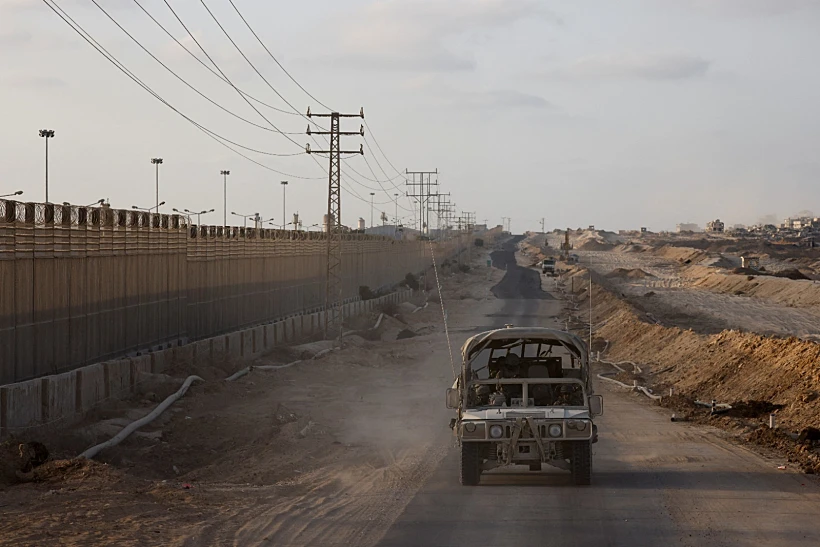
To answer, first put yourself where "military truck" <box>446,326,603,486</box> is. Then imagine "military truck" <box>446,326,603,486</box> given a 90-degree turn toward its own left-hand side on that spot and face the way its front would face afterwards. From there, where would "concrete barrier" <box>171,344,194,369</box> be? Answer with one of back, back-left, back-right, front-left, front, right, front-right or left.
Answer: back-left

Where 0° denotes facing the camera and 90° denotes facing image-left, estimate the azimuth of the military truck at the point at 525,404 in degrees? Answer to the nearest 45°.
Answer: approximately 0°

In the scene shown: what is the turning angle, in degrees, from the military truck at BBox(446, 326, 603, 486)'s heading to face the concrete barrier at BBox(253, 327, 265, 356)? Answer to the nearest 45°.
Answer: approximately 135° to its right

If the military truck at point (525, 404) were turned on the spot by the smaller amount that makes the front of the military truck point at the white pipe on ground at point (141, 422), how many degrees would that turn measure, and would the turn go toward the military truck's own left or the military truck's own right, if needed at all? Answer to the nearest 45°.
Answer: approximately 135° to the military truck's own right

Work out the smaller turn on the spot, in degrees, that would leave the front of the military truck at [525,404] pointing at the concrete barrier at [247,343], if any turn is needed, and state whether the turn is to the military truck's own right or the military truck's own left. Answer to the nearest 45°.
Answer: approximately 135° to the military truck's own right

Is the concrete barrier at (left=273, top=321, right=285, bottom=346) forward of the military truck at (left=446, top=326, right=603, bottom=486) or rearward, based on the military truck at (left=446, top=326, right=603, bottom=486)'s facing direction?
rearward

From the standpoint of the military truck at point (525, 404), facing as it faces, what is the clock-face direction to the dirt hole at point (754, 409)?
The dirt hole is roughly at 7 o'clock from the military truck.

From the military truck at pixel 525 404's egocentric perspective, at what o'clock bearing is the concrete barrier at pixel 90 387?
The concrete barrier is roughly at 4 o'clock from the military truck.

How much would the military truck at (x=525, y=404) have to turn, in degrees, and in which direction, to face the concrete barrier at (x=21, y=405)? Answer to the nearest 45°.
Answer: approximately 90° to its right

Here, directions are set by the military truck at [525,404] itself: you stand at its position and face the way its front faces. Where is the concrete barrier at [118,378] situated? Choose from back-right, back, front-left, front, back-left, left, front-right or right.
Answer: back-right

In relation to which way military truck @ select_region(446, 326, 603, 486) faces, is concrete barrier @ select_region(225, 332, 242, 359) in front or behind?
behind
